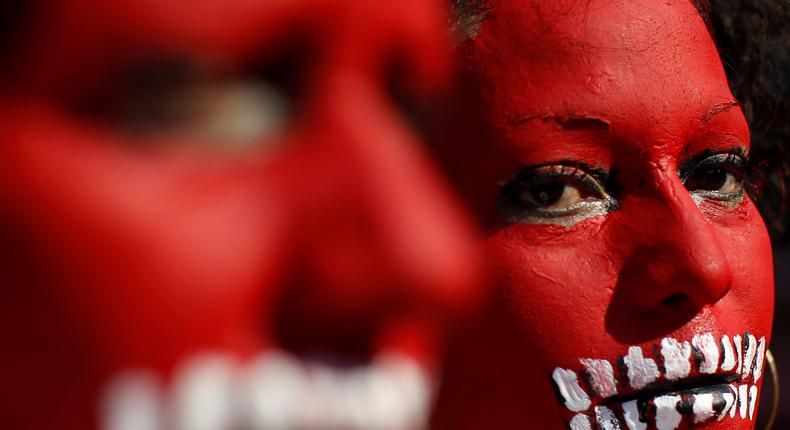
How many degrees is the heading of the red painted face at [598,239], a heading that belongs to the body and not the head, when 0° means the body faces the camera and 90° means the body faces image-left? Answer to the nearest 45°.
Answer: approximately 315°

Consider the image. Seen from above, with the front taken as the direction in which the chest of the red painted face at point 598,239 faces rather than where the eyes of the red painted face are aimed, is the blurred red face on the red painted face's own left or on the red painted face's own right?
on the red painted face's own right
